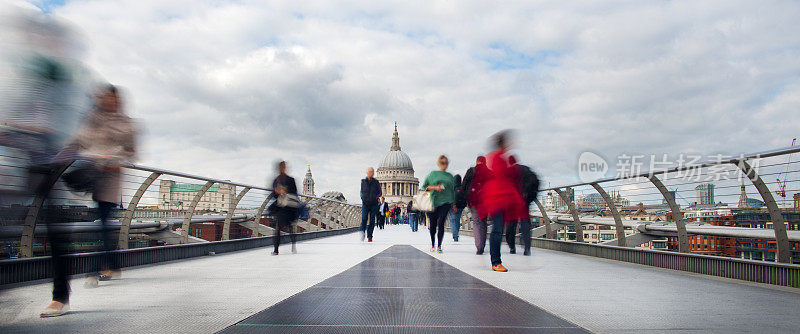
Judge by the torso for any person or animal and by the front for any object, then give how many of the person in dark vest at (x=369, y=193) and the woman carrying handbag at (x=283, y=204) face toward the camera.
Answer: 2

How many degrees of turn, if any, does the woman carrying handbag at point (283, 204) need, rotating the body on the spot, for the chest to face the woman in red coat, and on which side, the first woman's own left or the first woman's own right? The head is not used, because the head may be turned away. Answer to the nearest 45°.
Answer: approximately 45° to the first woman's own left

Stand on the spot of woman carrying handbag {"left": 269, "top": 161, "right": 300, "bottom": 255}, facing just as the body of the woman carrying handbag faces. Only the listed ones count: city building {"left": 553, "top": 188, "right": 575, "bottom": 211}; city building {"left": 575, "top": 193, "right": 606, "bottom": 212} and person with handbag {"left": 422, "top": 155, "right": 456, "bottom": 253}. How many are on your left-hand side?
3

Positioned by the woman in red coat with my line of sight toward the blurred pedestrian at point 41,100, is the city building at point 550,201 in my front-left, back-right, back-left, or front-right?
back-right

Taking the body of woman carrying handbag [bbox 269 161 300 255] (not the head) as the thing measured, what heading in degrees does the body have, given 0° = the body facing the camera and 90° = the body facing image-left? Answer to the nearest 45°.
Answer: approximately 0°

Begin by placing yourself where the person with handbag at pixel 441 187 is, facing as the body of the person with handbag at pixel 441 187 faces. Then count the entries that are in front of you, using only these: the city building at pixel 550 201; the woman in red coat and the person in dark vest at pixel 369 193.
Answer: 1

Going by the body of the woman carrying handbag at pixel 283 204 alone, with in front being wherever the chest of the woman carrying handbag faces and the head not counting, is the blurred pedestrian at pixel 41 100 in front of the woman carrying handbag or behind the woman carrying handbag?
in front

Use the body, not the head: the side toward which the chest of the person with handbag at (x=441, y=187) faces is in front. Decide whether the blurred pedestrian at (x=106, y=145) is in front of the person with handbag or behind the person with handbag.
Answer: in front
